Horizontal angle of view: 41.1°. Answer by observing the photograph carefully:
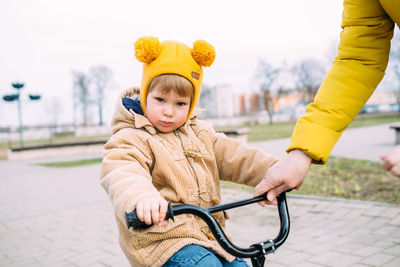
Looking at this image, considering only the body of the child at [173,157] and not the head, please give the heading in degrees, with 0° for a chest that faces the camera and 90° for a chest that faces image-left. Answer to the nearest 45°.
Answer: approximately 315°

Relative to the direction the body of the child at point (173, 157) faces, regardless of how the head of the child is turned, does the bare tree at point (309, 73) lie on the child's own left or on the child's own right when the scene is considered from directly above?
on the child's own left

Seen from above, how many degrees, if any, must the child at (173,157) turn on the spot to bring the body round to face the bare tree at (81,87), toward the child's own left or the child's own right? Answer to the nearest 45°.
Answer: approximately 135° to the child's own left

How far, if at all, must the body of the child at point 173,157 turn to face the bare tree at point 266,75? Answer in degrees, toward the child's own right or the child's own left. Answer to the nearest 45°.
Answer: approximately 135° to the child's own left

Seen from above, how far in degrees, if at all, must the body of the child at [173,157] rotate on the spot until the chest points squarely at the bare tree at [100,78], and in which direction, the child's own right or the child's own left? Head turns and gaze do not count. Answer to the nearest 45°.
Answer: approximately 135° to the child's own left
